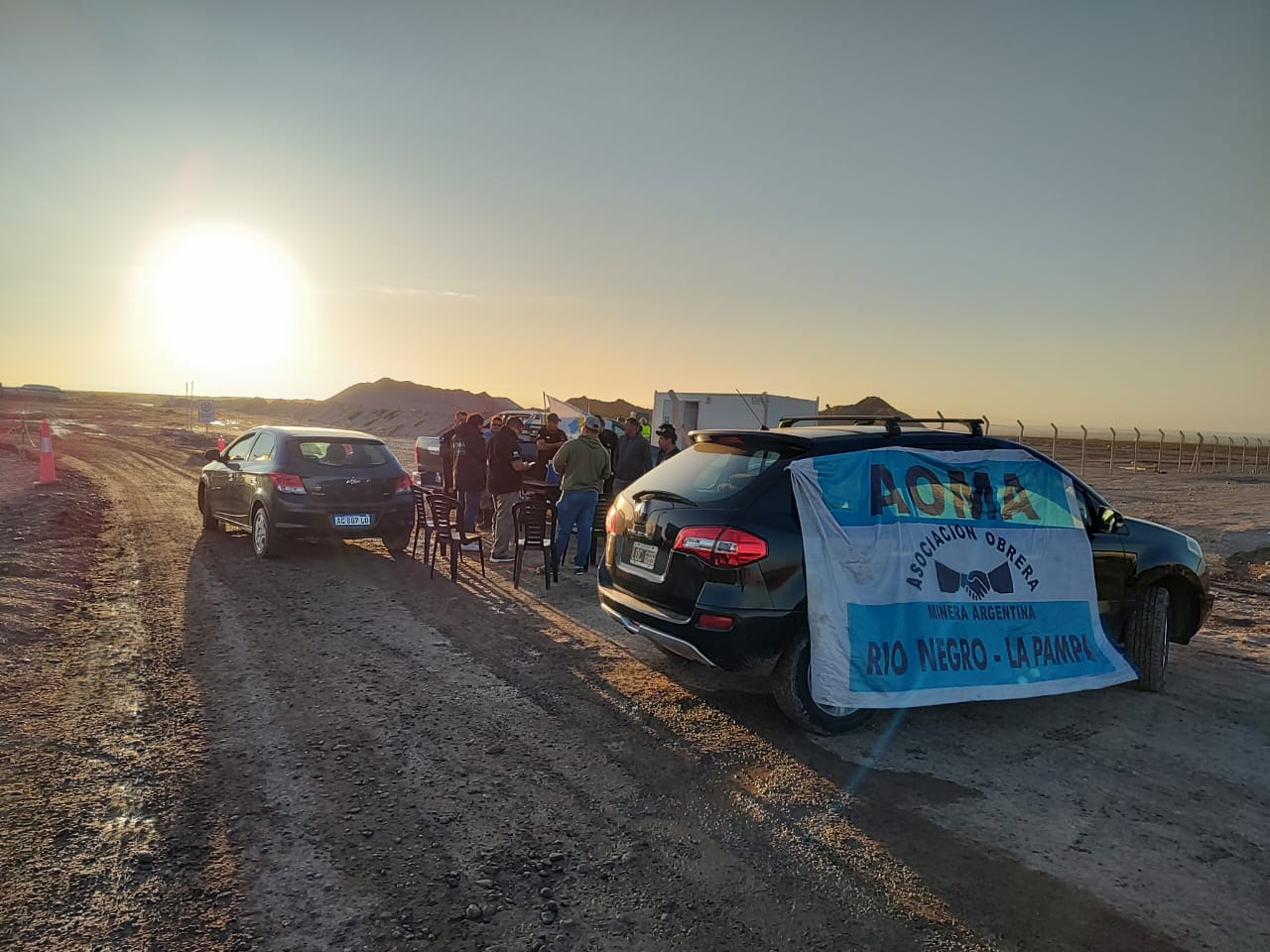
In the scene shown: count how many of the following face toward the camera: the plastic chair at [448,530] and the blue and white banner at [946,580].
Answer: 1

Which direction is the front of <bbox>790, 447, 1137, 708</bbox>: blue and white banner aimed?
toward the camera

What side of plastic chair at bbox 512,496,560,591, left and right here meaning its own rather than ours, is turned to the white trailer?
front

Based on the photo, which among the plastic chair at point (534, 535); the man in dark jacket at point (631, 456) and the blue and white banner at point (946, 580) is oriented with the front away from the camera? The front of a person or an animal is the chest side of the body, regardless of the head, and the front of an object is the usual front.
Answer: the plastic chair

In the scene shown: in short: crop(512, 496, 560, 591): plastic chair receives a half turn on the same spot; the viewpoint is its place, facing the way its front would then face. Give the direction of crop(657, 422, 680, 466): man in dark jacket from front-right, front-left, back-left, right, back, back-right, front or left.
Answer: back-left

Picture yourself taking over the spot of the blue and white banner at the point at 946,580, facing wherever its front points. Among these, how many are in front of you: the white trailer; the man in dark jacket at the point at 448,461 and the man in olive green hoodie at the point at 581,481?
0

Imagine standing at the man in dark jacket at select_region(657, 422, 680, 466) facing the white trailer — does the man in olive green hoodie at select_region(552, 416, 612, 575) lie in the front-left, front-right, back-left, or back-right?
back-left

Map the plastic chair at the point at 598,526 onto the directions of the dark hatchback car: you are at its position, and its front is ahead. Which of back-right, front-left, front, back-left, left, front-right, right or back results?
back-right

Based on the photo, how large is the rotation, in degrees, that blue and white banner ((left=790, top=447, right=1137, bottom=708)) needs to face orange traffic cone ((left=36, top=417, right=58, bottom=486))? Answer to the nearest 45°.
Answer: approximately 90° to its right

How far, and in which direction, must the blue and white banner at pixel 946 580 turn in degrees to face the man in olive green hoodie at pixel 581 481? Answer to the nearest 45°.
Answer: approximately 135° to its right

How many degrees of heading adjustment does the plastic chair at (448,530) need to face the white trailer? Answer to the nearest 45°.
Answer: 0° — it already faces it

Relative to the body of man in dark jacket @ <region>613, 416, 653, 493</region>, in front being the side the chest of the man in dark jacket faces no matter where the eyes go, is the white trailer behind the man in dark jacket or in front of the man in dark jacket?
behind

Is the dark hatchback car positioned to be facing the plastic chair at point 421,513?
no

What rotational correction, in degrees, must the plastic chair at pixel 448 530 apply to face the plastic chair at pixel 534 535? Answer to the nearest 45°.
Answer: approximately 45° to its right

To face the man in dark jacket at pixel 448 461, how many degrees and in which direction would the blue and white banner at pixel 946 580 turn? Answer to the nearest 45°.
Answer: approximately 135° to its right

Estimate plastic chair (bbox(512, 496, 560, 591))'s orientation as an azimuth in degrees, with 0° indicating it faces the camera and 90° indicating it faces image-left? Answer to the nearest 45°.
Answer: approximately 180°

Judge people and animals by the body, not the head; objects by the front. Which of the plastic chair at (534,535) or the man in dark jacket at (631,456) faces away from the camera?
the plastic chair

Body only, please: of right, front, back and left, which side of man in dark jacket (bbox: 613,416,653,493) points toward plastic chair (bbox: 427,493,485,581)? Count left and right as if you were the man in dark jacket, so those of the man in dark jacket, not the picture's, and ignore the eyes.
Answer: front

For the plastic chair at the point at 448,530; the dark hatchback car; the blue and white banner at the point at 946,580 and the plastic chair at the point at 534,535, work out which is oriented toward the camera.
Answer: the blue and white banner
